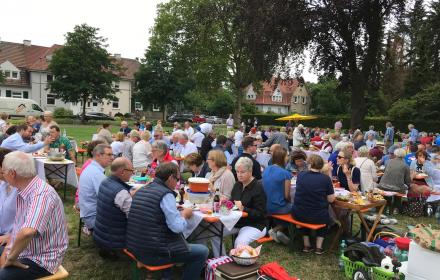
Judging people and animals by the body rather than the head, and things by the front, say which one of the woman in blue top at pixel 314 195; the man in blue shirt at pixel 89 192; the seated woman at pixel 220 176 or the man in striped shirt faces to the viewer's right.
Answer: the man in blue shirt

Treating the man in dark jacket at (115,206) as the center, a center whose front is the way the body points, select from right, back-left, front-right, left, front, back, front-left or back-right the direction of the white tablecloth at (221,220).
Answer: front-right

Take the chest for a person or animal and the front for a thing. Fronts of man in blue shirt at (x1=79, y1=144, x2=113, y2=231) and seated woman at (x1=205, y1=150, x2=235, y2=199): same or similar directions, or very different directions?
very different directions

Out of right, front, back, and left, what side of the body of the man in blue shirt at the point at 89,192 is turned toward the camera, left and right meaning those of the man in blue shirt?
right

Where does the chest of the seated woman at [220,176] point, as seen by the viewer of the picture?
to the viewer's left

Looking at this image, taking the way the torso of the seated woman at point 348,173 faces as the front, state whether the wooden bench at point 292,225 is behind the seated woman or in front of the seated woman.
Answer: in front

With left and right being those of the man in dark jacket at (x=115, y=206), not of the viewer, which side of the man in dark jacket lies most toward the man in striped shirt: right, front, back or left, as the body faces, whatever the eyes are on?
back

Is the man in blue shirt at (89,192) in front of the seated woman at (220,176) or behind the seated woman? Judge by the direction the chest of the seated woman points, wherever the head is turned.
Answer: in front

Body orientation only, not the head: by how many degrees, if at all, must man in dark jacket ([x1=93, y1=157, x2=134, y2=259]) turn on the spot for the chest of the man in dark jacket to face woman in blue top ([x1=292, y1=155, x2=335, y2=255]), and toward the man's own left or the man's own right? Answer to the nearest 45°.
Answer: approximately 45° to the man's own right

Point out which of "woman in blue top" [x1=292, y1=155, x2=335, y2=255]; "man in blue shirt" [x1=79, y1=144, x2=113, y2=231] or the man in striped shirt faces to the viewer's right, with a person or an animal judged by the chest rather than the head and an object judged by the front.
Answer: the man in blue shirt

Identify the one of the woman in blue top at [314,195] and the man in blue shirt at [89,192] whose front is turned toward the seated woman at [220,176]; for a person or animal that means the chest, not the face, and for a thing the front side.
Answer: the man in blue shirt

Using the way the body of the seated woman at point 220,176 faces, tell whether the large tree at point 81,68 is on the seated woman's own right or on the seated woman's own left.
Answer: on the seated woman's own right
